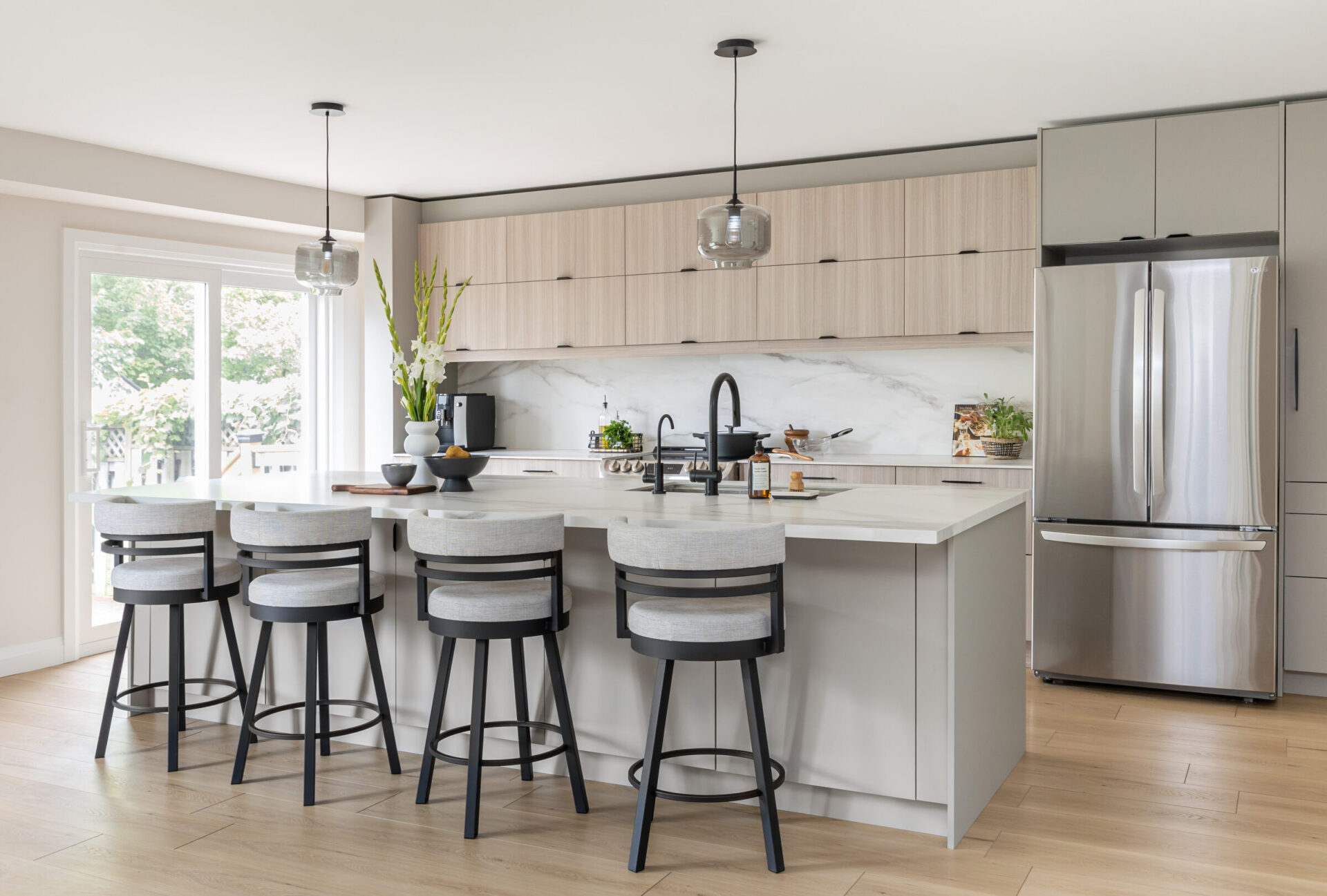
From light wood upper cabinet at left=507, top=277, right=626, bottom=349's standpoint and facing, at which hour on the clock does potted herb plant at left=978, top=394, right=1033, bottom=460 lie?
The potted herb plant is roughly at 10 o'clock from the light wood upper cabinet.

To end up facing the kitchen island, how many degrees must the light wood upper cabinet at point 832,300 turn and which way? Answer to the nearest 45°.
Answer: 0° — it already faces it

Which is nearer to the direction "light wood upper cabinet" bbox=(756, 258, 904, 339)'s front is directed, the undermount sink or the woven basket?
the undermount sink

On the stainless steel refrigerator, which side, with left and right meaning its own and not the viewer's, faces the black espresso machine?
right

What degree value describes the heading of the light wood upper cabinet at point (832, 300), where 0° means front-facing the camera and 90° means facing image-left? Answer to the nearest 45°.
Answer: approximately 0°

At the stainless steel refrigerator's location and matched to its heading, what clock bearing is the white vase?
The white vase is roughly at 2 o'clock from the stainless steel refrigerator.

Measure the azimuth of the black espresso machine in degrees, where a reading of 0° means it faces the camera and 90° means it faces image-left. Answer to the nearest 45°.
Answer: approximately 45°

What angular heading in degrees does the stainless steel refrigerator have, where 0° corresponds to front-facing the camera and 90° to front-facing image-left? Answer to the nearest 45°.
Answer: approximately 0°

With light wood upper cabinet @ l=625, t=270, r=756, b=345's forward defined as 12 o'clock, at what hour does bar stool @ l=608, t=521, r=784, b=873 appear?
The bar stool is roughly at 12 o'clock from the light wood upper cabinet.
